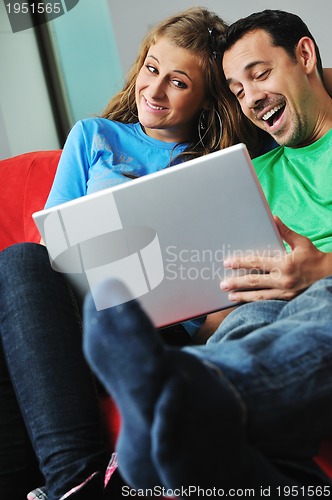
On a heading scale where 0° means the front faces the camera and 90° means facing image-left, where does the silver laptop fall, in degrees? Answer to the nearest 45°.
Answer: approximately 180°

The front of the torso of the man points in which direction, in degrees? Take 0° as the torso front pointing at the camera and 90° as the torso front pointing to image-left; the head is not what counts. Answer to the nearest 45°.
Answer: approximately 45°

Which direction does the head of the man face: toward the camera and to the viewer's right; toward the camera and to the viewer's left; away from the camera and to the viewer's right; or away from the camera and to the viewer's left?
toward the camera and to the viewer's left

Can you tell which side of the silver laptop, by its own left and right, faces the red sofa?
front
